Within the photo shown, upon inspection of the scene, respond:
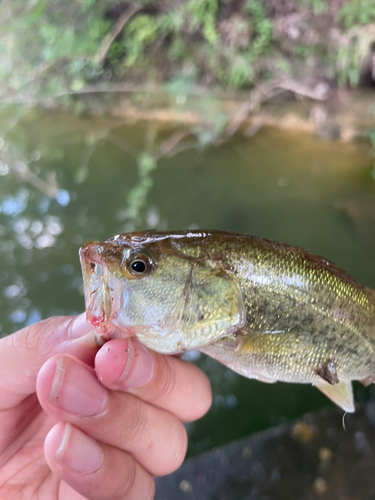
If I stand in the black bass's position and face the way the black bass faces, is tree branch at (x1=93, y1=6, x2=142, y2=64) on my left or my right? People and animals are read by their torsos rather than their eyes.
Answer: on my right

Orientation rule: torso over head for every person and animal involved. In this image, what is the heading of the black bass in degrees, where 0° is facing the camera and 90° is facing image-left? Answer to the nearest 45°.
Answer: approximately 90°
